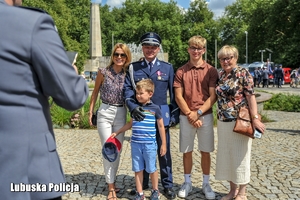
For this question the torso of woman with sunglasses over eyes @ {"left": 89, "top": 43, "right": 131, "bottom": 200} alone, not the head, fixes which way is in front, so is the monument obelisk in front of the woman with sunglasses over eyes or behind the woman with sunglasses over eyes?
behind

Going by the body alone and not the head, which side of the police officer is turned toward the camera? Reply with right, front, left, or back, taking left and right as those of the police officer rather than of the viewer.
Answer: front

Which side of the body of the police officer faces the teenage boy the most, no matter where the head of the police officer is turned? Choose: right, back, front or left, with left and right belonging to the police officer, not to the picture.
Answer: left

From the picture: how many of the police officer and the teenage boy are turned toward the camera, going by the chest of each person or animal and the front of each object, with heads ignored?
2

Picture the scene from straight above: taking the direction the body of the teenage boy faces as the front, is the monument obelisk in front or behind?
behind

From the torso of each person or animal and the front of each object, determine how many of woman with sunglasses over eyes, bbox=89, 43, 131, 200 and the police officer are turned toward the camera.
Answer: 2

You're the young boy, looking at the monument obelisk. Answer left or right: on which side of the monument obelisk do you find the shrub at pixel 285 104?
right

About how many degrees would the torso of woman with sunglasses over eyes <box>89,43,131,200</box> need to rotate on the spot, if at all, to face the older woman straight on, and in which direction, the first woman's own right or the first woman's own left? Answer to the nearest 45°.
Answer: approximately 90° to the first woman's own left
